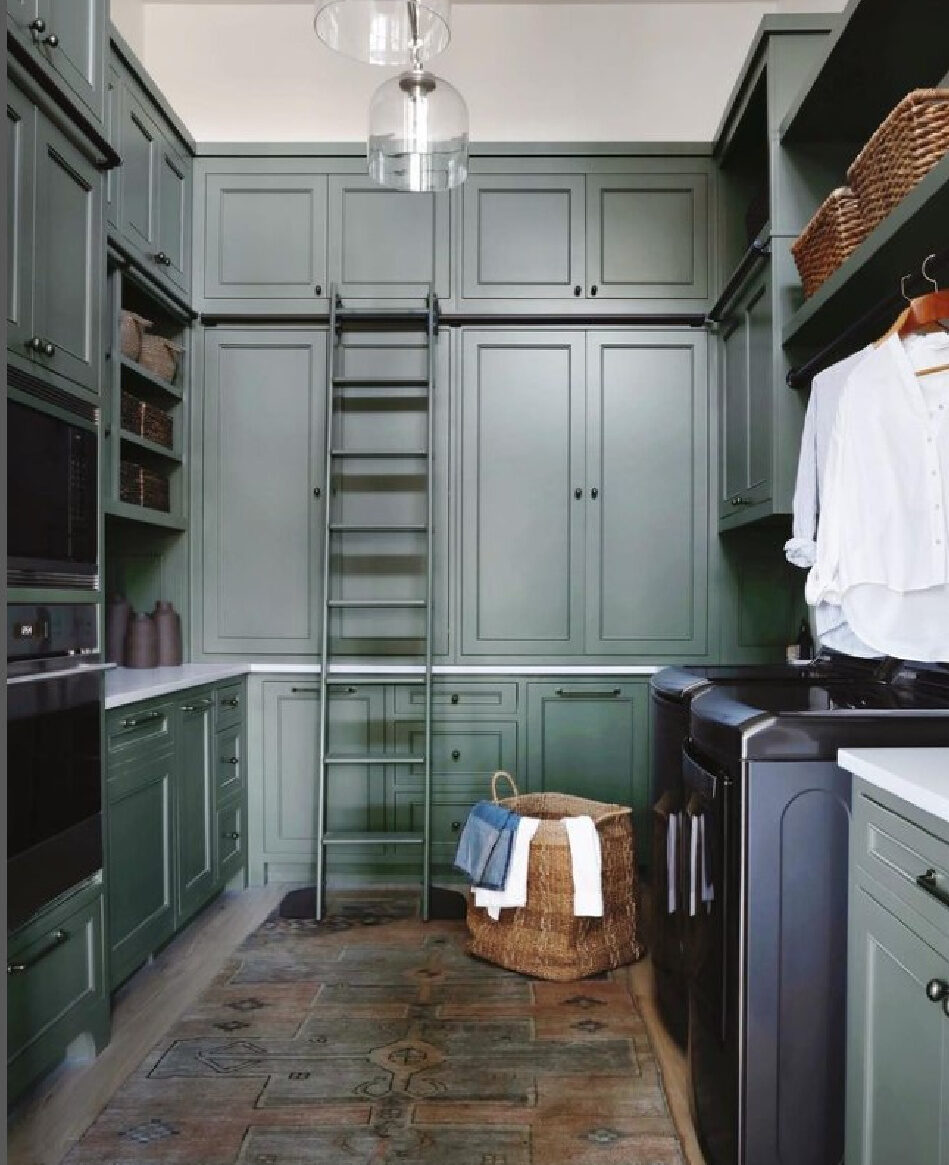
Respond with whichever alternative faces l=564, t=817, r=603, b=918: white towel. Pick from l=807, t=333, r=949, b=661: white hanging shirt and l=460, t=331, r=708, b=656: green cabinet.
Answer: the green cabinet

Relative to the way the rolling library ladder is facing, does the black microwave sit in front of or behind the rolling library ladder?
in front

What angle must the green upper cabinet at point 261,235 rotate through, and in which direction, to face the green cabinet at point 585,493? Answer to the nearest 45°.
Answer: approximately 90° to its left
